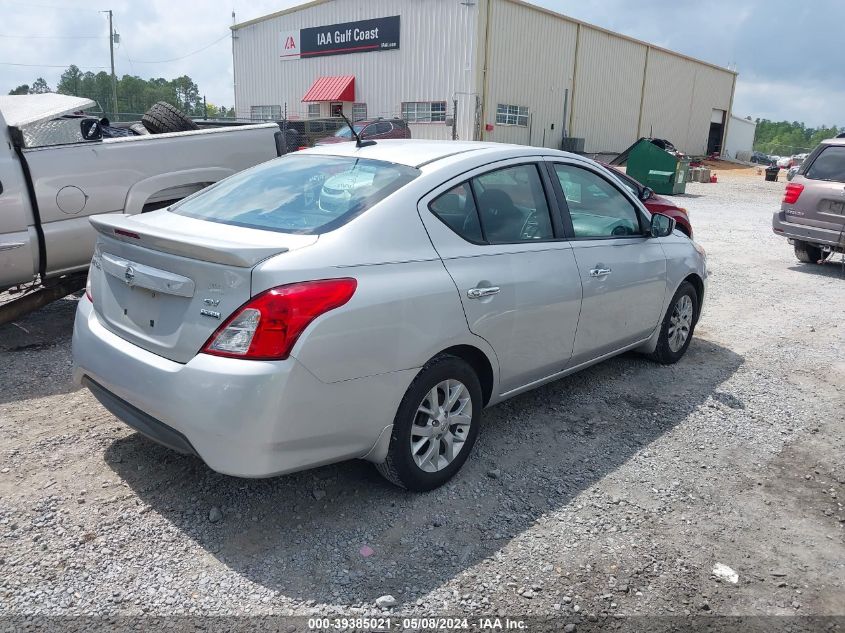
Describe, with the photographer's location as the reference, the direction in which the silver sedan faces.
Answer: facing away from the viewer and to the right of the viewer

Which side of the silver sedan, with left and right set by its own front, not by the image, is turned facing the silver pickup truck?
left

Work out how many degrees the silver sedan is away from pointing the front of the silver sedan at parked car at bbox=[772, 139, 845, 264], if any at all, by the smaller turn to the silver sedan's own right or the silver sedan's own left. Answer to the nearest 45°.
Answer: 0° — it already faces it

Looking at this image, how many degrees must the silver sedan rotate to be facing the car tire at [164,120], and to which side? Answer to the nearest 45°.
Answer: approximately 90° to its left

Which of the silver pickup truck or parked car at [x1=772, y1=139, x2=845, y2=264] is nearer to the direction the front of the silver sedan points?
the parked car

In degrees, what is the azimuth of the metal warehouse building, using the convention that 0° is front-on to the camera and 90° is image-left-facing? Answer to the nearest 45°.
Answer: approximately 45°

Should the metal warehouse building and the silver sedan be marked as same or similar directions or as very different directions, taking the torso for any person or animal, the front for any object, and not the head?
very different directions

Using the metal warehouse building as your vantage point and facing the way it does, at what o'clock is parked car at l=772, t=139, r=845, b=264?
The parked car is roughly at 10 o'clock from the metal warehouse building.

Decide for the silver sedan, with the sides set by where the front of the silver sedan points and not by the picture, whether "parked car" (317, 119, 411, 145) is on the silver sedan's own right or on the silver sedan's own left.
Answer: on the silver sedan's own left

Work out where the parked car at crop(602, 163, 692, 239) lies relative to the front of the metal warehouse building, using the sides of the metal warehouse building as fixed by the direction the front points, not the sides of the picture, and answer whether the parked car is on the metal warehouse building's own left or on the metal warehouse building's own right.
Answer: on the metal warehouse building's own left

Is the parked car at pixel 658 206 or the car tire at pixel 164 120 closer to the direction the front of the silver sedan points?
the parked car

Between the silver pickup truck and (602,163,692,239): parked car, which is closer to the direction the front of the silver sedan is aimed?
the parked car
